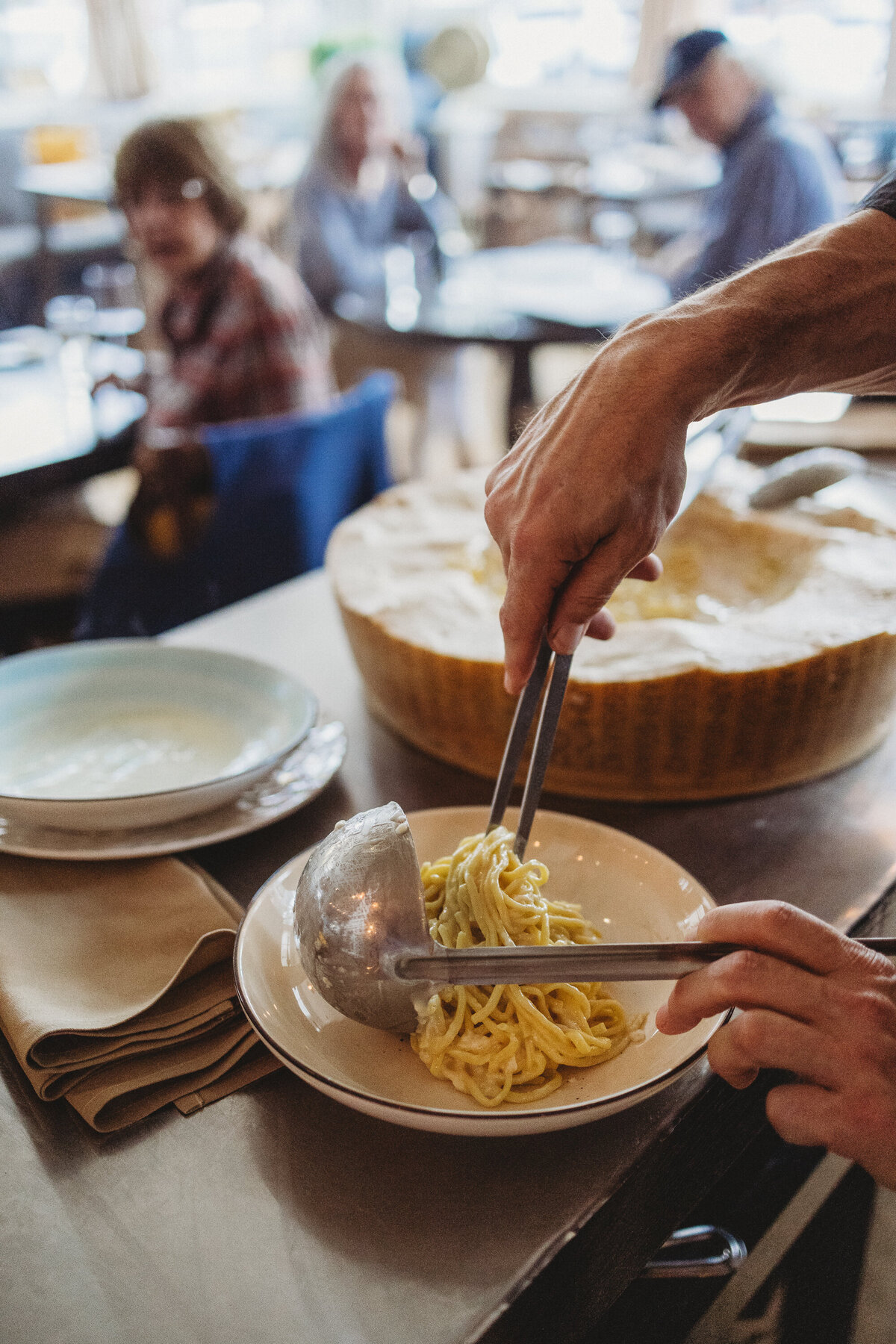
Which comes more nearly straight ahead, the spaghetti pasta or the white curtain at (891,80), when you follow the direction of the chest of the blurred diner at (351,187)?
the spaghetti pasta

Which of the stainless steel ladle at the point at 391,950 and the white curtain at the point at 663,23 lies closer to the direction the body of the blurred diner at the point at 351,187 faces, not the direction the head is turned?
the stainless steel ladle

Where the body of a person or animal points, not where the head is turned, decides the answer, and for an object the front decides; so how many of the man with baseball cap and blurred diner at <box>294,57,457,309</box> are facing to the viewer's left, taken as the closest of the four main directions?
1

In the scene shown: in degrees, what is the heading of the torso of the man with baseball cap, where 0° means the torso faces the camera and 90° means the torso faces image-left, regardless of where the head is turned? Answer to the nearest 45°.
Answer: approximately 90°

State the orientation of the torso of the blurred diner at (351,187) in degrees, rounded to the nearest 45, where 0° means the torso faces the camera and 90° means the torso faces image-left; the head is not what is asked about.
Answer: approximately 315°

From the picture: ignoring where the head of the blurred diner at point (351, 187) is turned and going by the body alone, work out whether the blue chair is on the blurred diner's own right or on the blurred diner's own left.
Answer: on the blurred diner's own right
